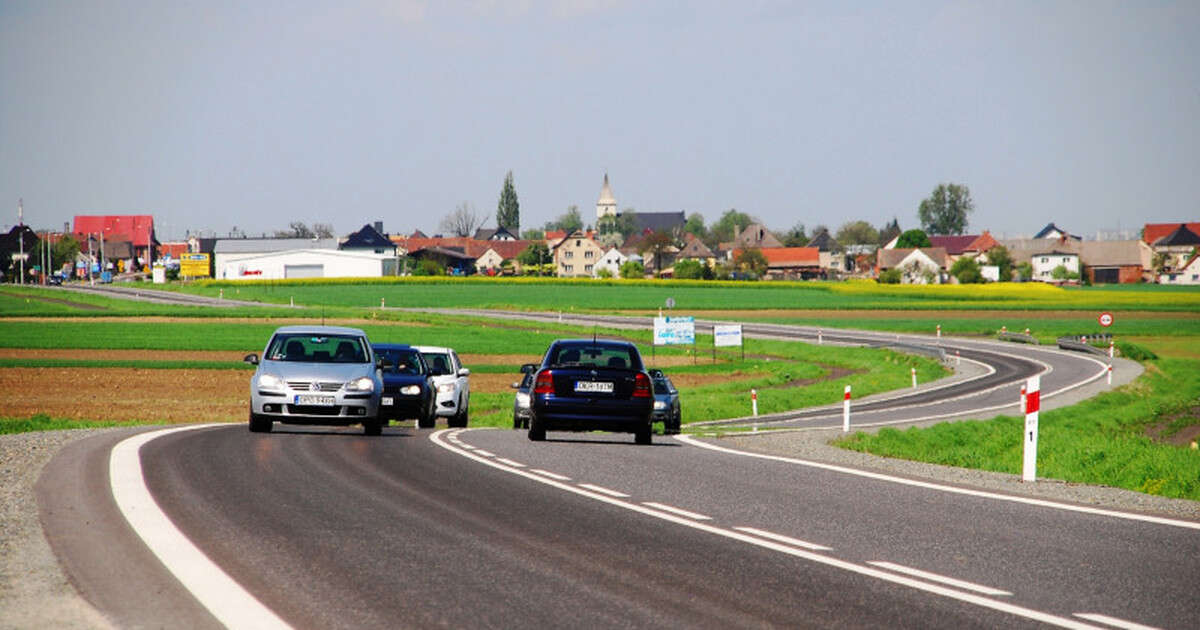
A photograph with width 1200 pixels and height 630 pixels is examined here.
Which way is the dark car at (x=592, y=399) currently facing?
away from the camera

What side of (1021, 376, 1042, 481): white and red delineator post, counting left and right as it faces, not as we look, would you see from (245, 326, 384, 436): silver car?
right

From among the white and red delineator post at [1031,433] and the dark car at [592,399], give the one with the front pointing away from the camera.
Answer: the dark car

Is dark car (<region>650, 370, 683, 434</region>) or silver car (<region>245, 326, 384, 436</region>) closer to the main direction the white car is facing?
the silver car

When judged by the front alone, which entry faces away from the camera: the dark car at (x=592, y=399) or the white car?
the dark car

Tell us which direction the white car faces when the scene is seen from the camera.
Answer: facing the viewer and to the left of the viewer

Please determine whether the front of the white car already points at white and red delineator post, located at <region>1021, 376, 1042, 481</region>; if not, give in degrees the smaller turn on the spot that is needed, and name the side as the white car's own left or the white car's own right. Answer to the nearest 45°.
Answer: approximately 90° to the white car's own left

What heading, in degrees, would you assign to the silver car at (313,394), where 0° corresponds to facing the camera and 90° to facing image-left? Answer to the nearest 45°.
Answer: approximately 0°
